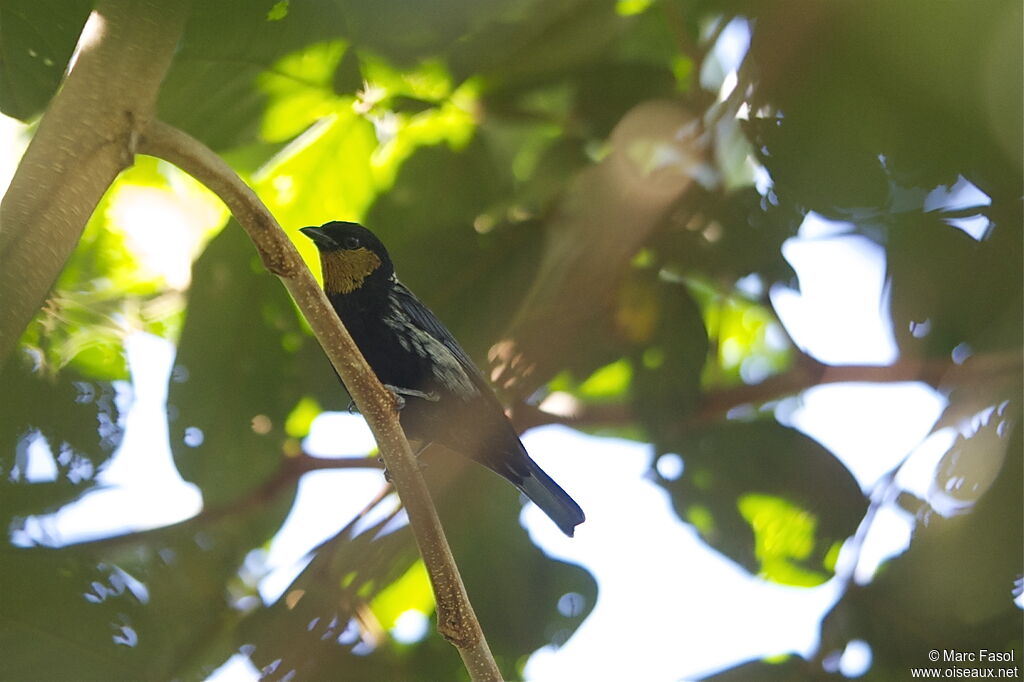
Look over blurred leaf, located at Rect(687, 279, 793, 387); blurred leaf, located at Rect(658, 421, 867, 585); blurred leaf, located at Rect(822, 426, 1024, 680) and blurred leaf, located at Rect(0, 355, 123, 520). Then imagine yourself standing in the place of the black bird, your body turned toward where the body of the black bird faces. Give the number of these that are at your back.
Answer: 3

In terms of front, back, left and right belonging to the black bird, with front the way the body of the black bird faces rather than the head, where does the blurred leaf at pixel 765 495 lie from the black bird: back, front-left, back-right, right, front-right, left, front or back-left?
back

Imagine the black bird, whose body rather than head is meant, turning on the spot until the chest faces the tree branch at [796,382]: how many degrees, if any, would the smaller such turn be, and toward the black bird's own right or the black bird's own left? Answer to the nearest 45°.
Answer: approximately 180°

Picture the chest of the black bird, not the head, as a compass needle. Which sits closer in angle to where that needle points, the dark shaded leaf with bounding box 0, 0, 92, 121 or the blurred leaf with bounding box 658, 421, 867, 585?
the dark shaded leaf

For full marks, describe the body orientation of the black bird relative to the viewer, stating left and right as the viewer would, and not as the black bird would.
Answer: facing to the left of the viewer

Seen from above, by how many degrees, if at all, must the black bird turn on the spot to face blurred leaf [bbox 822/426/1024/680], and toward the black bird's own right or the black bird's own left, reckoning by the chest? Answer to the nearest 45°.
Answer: approximately 180°

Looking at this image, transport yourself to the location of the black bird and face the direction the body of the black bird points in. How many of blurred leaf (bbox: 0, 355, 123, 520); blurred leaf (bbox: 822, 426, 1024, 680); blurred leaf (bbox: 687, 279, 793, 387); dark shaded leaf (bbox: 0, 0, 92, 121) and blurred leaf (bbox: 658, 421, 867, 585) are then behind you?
3

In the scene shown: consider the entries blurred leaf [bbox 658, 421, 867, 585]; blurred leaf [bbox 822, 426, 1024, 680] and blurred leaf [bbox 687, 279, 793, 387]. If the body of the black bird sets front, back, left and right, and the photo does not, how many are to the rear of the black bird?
3

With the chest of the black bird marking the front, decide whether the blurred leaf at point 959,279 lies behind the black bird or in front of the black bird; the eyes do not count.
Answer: behind
